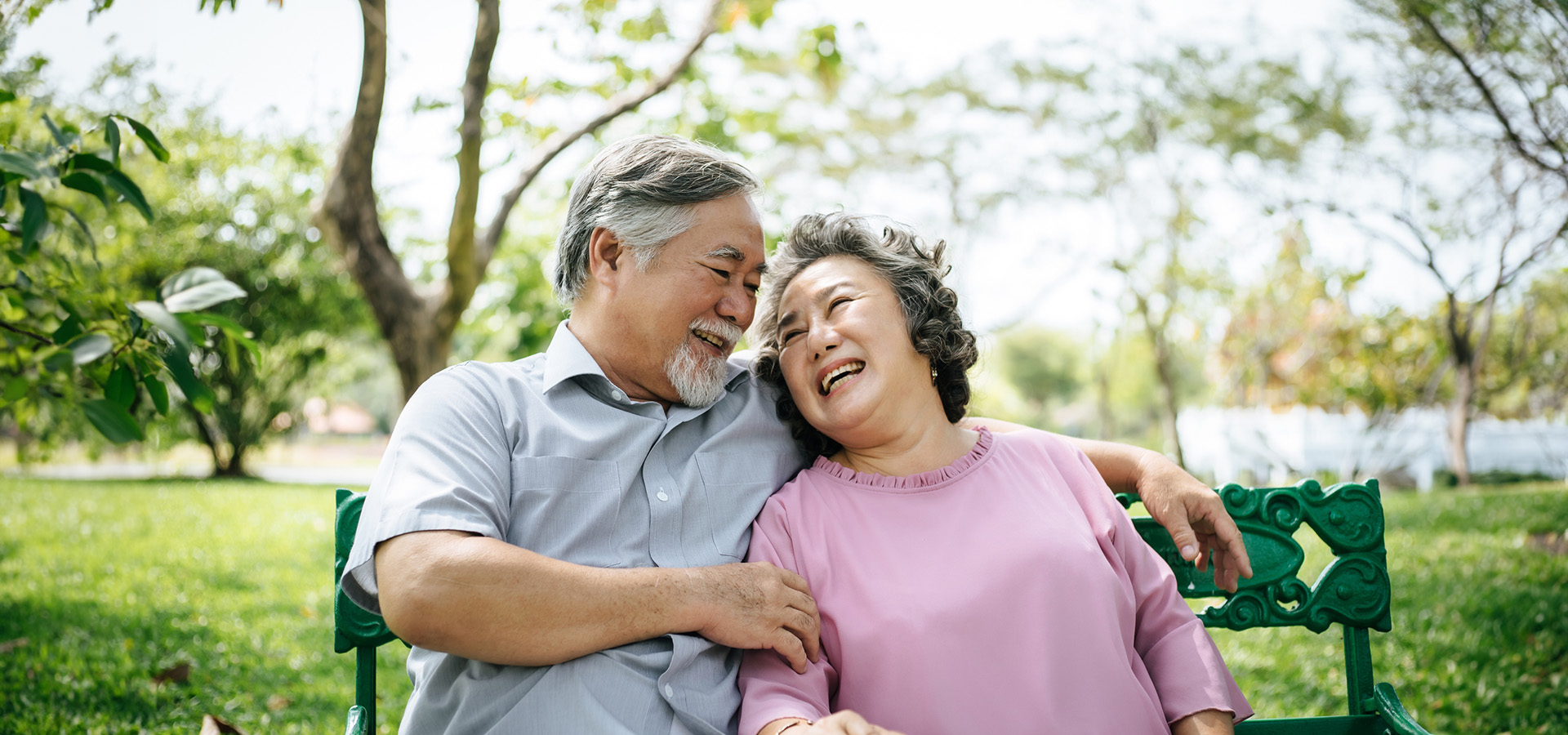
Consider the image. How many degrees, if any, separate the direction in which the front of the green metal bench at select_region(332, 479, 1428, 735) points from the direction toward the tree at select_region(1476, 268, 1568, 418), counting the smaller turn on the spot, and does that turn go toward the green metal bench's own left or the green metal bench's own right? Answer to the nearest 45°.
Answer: approximately 135° to the green metal bench's own left

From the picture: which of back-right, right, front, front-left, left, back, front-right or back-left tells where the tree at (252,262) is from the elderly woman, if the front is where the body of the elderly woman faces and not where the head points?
back-right

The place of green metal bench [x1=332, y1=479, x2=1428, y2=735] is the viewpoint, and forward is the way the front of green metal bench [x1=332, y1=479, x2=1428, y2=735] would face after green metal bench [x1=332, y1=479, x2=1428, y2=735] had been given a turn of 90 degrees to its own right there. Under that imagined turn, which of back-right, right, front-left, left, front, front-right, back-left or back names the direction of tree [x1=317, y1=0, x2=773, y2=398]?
front-right

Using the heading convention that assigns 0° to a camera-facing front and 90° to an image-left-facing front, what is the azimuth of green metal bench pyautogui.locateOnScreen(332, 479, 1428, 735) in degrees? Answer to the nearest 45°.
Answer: approximately 0°

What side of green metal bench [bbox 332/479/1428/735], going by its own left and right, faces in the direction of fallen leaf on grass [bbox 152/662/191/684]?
right

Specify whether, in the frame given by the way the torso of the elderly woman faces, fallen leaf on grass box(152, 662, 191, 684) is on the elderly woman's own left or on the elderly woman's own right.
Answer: on the elderly woman's own right

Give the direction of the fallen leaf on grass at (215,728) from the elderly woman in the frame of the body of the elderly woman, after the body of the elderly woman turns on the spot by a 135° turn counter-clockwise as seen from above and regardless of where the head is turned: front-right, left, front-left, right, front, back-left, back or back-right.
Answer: back-left

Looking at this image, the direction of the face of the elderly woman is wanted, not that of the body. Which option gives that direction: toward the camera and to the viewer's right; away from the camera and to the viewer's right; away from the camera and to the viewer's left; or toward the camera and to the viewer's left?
toward the camera and to the viewer's left

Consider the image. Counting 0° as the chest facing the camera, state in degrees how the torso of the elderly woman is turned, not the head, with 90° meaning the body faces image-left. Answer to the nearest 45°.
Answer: approximately 0°

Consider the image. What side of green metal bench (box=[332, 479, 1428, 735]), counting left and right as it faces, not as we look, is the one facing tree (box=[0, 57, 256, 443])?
right

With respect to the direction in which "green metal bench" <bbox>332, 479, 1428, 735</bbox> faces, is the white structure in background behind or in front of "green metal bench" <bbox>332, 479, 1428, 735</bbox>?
behind

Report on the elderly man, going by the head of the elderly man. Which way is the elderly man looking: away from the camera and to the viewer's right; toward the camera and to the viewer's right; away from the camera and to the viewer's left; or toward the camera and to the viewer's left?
toward the camera and to the viewer's right

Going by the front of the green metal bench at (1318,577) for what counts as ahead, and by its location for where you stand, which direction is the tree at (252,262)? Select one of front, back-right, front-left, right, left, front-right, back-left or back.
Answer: back-right
